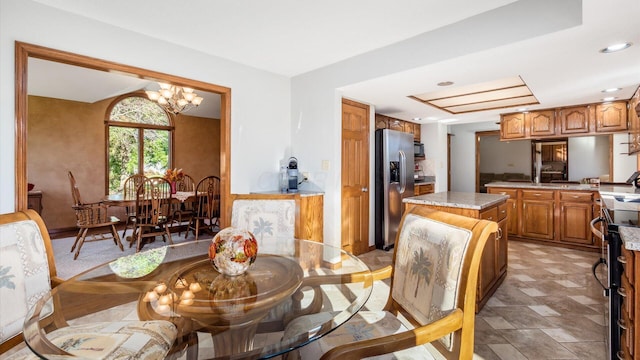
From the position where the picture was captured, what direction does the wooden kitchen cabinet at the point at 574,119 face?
facing the viewer

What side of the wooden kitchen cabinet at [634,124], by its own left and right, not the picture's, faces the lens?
left

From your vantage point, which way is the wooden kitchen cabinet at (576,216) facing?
toward the camera

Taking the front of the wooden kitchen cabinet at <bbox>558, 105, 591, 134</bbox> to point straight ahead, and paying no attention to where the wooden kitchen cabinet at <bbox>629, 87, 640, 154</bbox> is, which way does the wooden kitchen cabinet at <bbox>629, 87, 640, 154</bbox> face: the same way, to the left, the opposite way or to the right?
to the right

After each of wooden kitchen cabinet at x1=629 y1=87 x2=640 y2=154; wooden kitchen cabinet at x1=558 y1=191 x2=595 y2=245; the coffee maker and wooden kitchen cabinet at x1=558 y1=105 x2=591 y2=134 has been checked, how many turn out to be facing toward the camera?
3

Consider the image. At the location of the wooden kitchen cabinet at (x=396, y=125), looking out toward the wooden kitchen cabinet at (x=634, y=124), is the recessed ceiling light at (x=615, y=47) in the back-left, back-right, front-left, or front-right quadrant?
front-right

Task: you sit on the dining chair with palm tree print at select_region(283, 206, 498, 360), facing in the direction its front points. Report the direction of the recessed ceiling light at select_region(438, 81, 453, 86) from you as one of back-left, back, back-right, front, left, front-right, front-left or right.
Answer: back-right

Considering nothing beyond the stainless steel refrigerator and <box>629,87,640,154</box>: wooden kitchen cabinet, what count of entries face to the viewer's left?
1

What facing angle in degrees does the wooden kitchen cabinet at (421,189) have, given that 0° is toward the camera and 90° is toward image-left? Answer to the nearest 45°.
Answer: approximately 315°

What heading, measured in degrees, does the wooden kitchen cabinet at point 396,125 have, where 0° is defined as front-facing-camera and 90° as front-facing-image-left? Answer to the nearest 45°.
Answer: approximately 315°

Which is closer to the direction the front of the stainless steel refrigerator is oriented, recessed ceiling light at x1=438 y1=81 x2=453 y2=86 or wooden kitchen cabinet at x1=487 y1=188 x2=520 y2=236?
the recessed ceiling light

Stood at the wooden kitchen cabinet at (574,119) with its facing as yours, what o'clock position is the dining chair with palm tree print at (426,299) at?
The dining chair with palm tree print is roughly at 12 o'clock from the wooden kitchen cabinet.

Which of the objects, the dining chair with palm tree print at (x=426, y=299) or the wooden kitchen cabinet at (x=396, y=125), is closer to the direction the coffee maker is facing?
the dining chair with palm tree print

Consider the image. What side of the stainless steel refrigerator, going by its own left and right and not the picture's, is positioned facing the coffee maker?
right

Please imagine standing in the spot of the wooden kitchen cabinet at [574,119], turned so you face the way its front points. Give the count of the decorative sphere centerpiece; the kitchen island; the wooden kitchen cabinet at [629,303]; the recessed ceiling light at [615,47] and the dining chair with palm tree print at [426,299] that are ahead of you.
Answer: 5

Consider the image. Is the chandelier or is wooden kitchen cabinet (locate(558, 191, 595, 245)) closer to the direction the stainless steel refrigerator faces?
the wooden kitchen cabinet

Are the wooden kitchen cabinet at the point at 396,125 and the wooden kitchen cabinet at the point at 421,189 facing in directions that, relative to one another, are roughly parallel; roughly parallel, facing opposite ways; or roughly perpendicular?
roughly parallel

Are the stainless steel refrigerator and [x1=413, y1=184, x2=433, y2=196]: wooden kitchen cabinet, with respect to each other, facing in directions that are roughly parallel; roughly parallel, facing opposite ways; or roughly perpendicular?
roughly parallel
